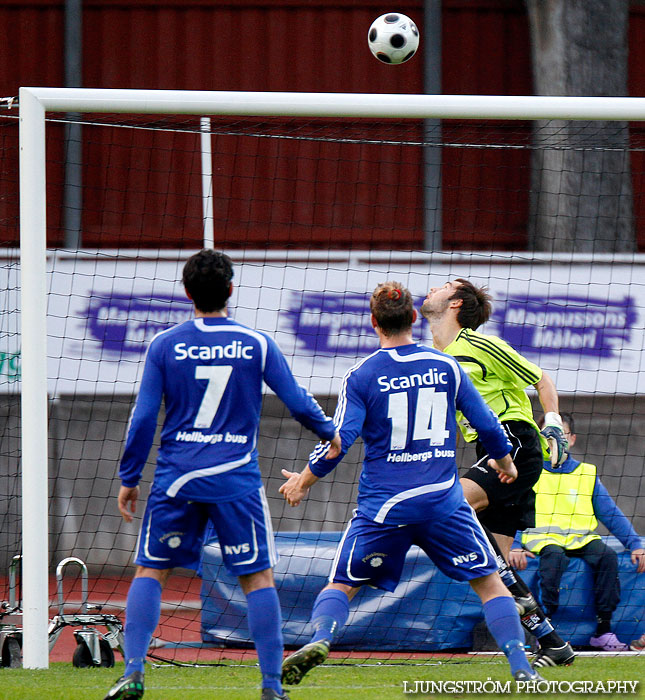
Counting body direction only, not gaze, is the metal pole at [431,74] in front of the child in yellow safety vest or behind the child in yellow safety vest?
behind

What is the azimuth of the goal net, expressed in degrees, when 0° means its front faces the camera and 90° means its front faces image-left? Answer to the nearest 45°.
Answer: approximately 0°

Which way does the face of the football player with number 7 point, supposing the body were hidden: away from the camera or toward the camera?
away from the camera

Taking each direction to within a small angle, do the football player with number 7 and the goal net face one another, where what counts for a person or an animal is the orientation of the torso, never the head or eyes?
yes

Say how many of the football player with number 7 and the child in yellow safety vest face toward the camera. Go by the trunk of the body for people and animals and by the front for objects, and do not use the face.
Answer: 1

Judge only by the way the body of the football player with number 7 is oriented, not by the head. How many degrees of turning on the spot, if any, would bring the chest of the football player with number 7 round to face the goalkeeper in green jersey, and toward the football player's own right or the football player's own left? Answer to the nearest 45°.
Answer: approximately 45° to the football player's own right

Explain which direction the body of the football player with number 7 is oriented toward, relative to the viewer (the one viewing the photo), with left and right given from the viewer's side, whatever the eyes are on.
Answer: facing away from the viewer

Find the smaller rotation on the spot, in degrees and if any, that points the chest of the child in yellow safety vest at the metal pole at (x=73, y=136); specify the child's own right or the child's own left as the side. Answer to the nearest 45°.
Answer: approximately 135° to the child's own right
